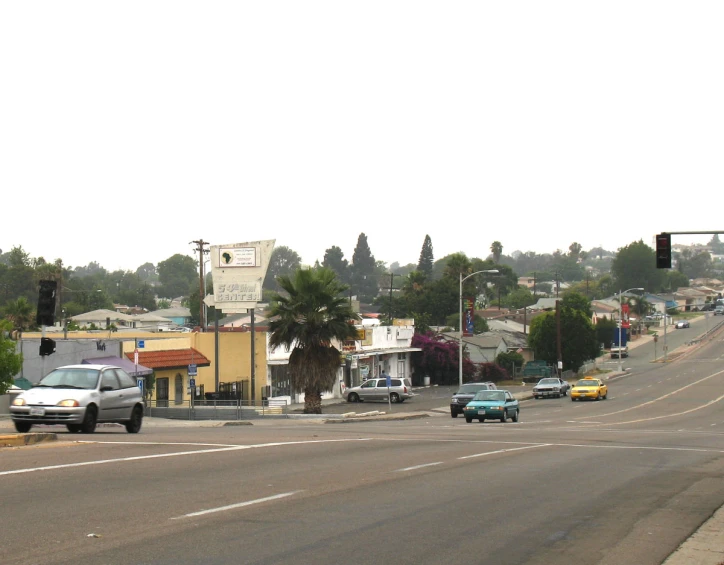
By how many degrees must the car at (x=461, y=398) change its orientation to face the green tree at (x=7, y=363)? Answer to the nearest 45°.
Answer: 0° — it already faces it

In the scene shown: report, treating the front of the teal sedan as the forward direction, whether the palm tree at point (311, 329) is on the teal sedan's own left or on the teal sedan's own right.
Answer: on the teal sedan's own right

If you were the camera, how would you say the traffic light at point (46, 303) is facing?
facing away from the viewer

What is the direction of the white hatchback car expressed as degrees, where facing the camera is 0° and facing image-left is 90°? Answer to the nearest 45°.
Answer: approximately 45°

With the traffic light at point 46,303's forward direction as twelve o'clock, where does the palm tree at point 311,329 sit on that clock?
The palm tree is roughly at 1 o'clock from the traffic light.

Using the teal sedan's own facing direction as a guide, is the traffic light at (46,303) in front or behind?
in front

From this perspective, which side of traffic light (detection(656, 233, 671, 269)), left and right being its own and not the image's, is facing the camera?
front

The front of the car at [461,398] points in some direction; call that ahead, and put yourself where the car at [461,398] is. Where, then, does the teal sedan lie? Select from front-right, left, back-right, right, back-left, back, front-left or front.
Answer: front-left

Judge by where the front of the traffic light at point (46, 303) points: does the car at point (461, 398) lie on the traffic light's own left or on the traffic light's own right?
on the traffic light's own right

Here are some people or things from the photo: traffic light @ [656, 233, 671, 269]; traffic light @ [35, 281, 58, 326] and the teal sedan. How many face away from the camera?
1

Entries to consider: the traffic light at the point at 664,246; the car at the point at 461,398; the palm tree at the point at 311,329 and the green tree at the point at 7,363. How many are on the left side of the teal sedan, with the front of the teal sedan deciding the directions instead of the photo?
1

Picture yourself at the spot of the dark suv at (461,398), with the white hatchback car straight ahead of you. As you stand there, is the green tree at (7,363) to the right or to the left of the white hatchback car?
right

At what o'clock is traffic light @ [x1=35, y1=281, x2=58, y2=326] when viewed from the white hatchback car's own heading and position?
The traffic light is roughly at 4 o'clock from the white hatchback car.

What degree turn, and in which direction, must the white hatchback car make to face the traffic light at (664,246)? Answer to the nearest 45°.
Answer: approximately 135° to its left

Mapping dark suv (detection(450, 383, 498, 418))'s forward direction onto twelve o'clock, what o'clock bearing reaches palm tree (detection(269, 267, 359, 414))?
The palm tree is roughly at 2 o'clock from the dark suv.

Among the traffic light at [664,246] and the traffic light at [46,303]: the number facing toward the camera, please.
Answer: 1

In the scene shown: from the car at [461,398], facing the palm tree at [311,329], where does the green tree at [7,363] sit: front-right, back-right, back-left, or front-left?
front-left

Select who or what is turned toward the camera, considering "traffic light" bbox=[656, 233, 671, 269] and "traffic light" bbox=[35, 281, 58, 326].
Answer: "traffic light" bbox=[656, 233, 671, 269]

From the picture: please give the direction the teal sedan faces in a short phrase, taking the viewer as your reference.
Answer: facing the viewer and to the left of the viewer

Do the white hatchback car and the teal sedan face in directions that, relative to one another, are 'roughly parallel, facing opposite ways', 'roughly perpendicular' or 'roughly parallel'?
roughly parallel
